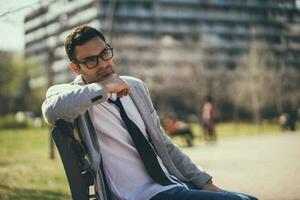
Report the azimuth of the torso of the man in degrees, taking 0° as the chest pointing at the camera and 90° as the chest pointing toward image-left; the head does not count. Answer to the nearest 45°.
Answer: approximately 315°

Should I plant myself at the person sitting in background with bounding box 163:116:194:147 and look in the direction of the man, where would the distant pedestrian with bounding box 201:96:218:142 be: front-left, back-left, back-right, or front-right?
back-left

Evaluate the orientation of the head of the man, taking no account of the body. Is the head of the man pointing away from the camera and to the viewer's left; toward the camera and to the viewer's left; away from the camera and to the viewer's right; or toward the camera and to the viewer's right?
toward the camera and to the viewer's right

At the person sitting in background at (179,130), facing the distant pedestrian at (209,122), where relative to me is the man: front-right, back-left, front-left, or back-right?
back-right

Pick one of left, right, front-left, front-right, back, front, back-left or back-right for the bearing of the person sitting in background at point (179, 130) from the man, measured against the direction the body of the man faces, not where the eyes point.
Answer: back-left

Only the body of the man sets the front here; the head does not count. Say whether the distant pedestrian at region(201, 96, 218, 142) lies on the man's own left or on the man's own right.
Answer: on the man's own left
